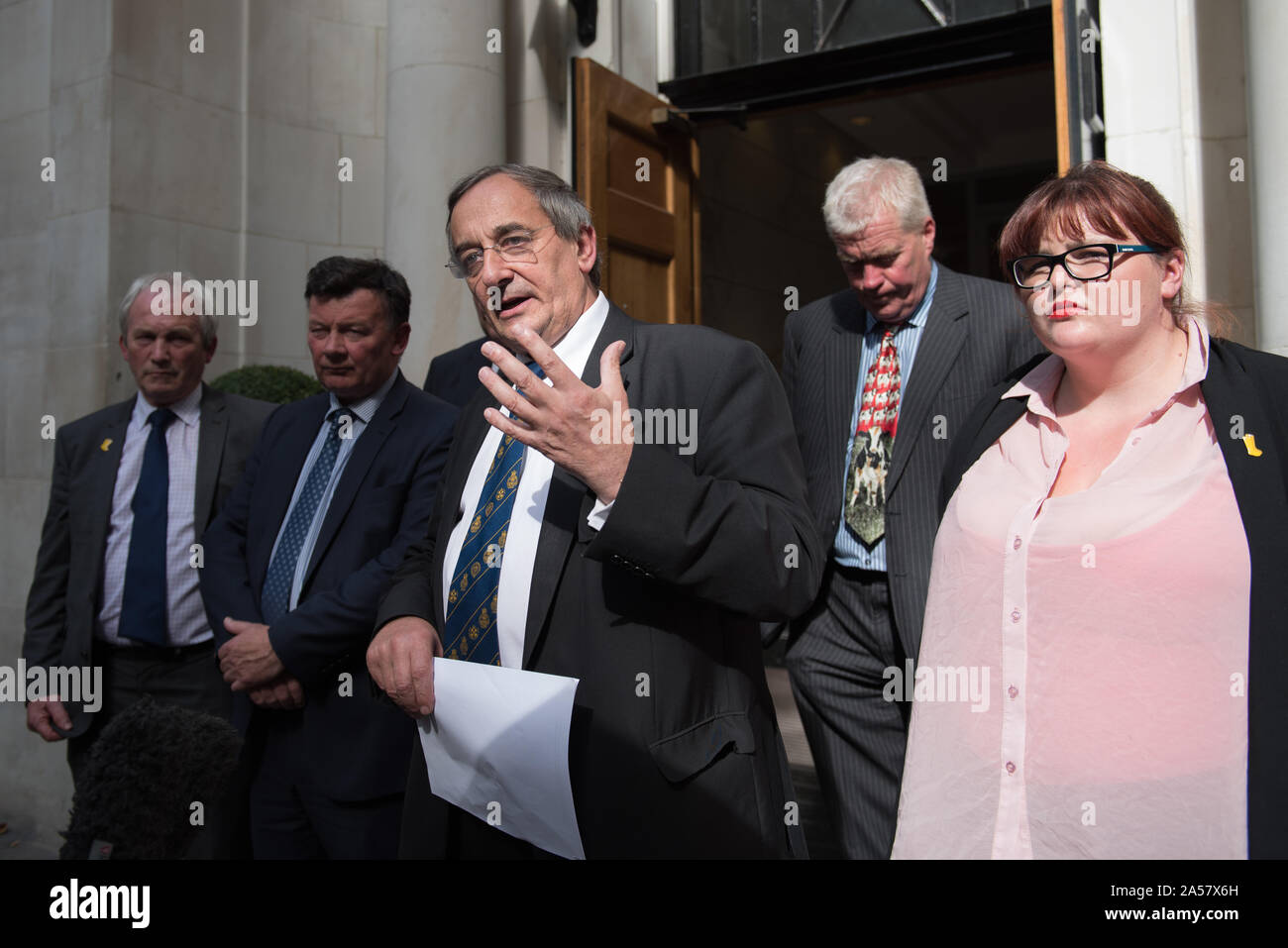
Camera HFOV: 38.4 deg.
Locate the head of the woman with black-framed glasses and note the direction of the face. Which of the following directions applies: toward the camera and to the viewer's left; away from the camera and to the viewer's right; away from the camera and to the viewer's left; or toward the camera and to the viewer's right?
toward the camera and to the viewer's left

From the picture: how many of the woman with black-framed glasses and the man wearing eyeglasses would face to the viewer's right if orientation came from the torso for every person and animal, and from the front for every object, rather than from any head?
0

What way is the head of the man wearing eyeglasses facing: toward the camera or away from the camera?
toward the camera

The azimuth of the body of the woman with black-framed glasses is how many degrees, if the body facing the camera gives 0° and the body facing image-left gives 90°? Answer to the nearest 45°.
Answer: approximately 45°

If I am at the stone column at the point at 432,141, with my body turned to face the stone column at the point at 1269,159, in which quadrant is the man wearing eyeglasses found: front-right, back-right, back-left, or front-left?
front-right

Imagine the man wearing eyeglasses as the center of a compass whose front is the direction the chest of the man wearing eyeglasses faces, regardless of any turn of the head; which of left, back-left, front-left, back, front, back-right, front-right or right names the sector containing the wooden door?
back-right

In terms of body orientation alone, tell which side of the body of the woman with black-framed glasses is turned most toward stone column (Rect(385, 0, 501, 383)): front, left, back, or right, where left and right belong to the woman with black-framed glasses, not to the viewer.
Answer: right

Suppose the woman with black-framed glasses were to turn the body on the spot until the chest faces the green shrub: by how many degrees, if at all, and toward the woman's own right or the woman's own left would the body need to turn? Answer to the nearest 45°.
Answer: approximately 90° to the woman's own right

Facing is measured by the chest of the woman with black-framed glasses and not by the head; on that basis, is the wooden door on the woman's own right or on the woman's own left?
on the woman's own right
